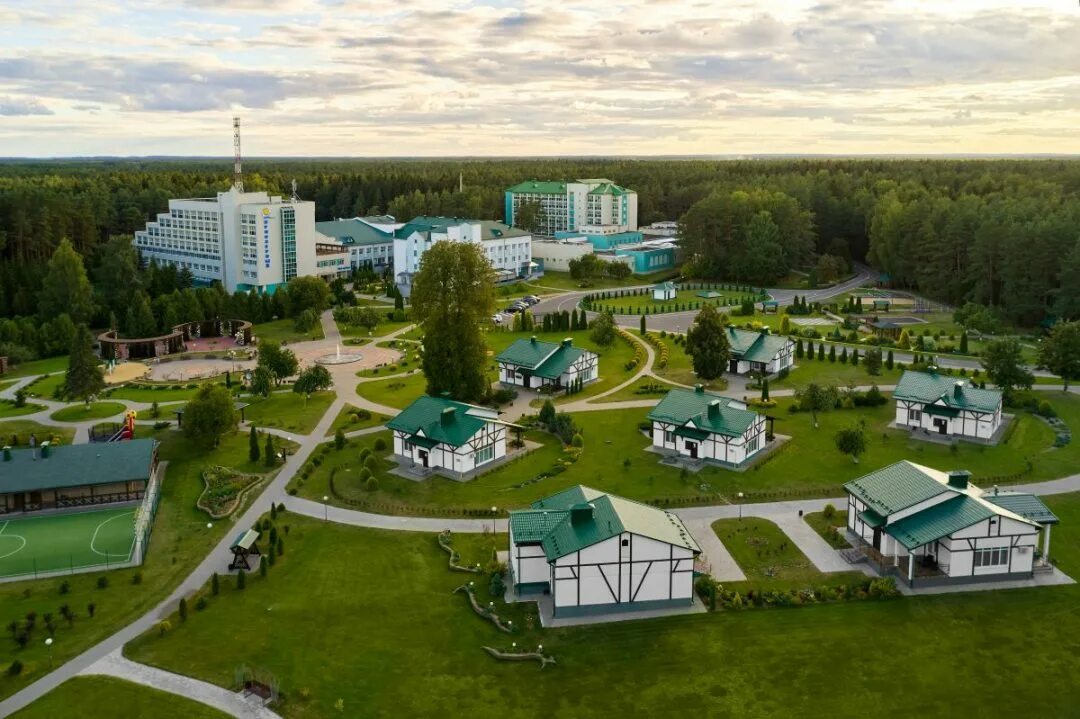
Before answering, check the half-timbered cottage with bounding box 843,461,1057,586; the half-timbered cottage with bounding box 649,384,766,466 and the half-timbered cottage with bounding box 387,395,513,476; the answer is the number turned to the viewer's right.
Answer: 0

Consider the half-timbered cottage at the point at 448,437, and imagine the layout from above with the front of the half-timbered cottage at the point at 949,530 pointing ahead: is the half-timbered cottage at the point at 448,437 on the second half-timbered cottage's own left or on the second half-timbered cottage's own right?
on the second half-timbered cottage's own right

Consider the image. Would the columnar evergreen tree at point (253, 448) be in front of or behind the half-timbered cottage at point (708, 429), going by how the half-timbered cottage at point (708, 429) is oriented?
in front

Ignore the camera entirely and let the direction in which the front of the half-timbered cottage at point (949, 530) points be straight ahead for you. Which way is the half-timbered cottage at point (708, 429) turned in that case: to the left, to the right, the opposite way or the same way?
the same way

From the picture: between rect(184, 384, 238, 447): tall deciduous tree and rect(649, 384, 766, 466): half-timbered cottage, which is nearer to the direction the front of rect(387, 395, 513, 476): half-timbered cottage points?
the tall deciduous tree

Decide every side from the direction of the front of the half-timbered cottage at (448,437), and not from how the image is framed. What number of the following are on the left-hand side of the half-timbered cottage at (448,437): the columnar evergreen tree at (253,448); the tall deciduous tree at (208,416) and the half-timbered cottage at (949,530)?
1

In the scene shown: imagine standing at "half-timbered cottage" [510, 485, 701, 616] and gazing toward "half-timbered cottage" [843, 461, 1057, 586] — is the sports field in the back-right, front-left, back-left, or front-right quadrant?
back-left

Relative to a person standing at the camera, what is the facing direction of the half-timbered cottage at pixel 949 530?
facing the viewer and to the left of the viewer

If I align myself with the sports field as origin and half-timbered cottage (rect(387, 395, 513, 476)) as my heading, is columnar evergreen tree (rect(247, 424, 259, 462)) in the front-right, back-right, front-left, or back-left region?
front-left

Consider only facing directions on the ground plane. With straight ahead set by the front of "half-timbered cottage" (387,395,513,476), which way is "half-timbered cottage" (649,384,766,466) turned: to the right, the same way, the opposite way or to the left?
the same way

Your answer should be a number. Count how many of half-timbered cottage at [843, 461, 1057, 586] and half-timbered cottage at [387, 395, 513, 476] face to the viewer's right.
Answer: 0

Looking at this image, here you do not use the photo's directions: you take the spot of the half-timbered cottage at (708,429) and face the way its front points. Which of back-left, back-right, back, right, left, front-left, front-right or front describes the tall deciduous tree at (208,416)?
front-right

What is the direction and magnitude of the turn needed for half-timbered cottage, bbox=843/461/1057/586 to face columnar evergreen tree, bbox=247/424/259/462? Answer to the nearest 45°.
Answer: approximately 45° to its right

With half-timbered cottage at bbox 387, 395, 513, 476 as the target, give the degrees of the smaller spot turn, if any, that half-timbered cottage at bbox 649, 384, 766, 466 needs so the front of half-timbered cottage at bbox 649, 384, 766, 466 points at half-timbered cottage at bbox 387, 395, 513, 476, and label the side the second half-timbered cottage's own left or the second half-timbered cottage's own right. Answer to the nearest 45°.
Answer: approximately 45° to the second half-timbered cottage's own right
